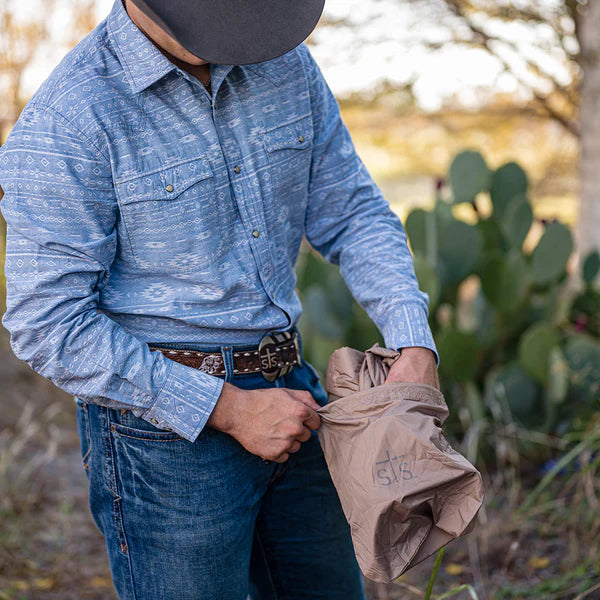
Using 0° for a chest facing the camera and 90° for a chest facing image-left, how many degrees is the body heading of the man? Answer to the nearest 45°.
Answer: approximately 315°

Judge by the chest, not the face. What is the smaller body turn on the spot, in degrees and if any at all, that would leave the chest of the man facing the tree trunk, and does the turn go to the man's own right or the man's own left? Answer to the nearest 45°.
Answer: approximately 90° to the man's own left
